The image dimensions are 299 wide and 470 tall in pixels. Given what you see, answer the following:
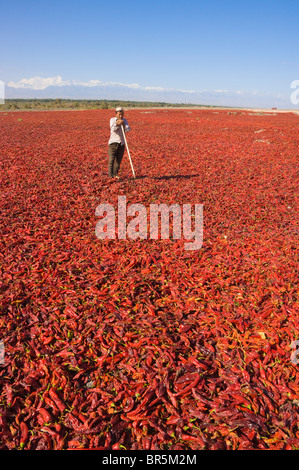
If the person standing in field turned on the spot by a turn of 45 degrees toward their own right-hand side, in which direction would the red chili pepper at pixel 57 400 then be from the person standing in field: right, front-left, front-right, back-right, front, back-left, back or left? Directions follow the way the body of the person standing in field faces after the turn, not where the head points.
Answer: front

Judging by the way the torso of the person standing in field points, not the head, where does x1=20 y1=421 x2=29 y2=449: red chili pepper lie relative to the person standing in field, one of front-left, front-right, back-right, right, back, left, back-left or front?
front-right

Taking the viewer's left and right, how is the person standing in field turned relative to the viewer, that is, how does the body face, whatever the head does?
facing the viewer and to the right of the viewer
